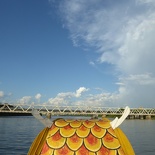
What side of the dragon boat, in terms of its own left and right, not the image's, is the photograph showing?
back
